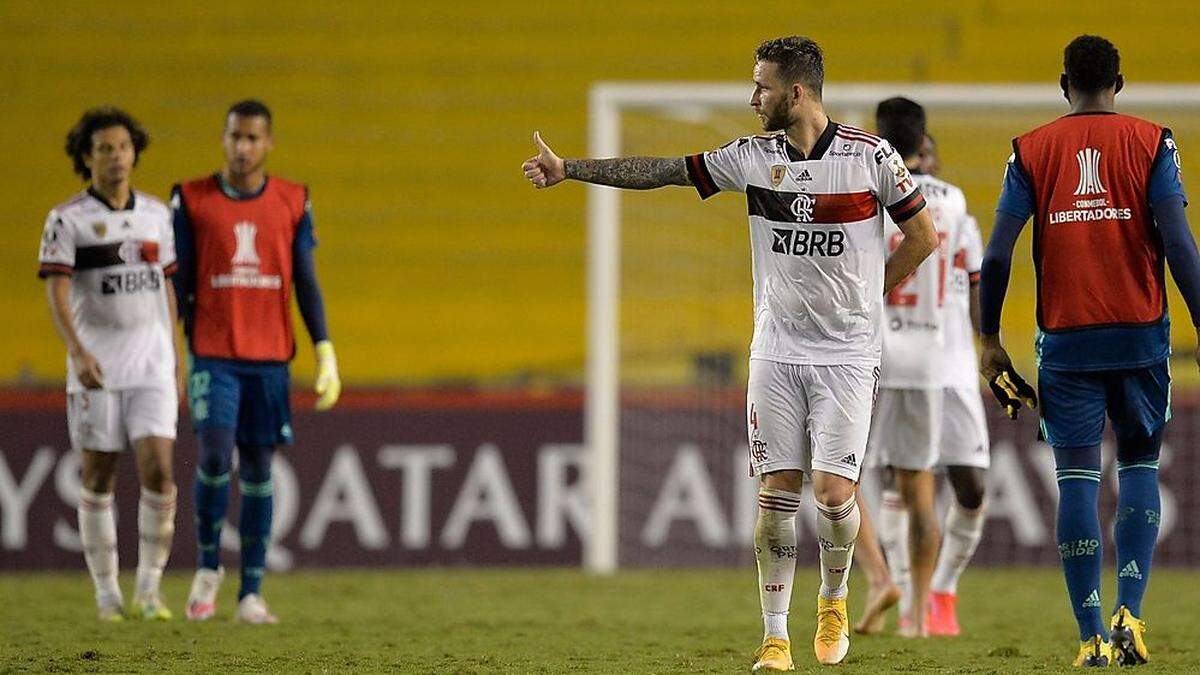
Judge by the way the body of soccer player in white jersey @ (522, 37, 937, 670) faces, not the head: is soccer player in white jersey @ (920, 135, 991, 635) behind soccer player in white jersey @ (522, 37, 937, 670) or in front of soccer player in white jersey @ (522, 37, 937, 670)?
behind

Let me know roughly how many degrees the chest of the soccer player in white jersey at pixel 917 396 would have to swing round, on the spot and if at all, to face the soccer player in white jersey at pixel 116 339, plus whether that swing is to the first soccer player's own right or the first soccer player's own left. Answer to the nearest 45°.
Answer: approximately 90° to the first soccer player's own left

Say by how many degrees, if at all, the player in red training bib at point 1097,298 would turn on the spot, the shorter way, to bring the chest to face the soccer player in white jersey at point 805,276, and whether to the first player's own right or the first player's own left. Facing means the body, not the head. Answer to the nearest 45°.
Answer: approximately 90° to the first player's own left

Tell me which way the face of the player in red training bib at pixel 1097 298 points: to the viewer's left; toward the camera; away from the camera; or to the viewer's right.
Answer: away from the camera

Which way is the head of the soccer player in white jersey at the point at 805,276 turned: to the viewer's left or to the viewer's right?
to the viewer's left

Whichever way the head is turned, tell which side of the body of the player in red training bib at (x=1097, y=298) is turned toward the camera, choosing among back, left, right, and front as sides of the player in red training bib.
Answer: back

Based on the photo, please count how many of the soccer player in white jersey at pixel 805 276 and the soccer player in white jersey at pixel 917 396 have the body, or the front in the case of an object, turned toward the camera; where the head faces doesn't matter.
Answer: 1

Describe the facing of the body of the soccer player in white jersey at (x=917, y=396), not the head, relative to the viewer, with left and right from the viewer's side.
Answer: facing away from the viewer

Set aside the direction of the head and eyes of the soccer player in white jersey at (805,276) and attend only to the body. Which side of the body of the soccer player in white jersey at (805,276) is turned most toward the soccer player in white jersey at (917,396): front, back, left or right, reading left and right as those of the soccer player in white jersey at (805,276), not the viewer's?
back

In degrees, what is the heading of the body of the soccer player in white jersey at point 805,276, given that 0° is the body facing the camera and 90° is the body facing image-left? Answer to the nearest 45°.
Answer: approximately 0°
